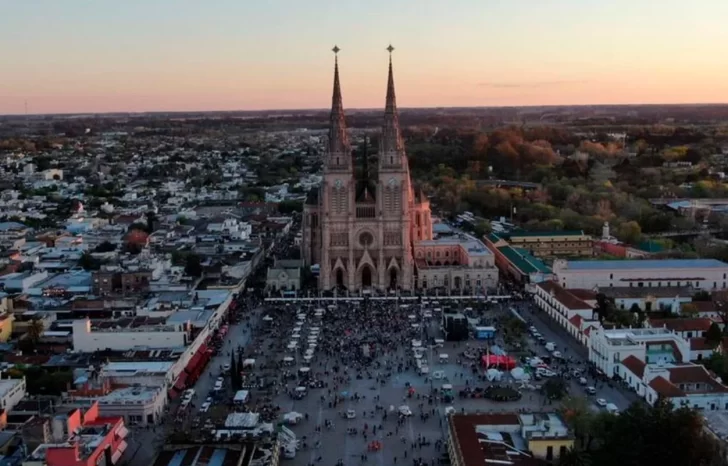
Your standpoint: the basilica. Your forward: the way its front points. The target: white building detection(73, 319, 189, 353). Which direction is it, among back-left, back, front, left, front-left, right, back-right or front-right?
front-right

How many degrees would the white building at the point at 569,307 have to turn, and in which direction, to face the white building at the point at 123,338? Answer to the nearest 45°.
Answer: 0° — it already faces it

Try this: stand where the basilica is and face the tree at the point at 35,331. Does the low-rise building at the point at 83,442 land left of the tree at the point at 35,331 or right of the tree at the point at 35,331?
left

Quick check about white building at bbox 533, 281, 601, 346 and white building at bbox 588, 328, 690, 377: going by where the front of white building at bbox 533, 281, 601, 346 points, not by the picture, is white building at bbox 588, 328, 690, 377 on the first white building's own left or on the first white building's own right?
on the first white building's own left

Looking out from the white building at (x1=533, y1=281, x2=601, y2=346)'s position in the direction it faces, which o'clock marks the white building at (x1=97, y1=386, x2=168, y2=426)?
the white building at (x1=97, y1=386, x2=168, y2=426) is roughly at 12 o'clock from the white building at (x1=533, y1=281, x2=601, y2=346).

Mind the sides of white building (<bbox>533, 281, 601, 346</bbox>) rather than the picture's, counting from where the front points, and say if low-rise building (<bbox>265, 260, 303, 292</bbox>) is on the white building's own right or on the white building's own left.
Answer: on the white building's own right

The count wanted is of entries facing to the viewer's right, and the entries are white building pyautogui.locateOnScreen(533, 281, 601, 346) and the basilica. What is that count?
0

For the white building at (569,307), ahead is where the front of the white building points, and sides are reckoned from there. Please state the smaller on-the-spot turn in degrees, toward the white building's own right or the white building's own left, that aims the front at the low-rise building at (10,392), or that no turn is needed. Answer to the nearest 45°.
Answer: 0° — it already faces it

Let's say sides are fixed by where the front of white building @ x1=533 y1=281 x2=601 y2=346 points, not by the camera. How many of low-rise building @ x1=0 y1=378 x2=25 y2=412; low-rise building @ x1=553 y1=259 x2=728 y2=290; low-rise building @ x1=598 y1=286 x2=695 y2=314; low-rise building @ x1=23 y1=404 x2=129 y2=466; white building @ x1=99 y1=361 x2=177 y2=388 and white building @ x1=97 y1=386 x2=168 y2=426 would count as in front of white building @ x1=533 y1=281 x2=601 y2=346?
4

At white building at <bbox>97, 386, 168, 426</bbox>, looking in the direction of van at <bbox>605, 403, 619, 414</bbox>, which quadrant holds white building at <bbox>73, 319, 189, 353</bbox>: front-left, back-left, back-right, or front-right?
back-left

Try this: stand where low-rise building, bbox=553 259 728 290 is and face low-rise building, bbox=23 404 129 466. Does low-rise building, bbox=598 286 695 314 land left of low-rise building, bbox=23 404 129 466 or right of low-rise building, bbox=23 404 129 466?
left

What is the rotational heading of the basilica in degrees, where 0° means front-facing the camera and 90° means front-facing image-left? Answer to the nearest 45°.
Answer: approximately 0°

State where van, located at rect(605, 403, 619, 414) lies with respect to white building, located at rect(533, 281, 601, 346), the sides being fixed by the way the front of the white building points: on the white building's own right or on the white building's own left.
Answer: on the white building's own left

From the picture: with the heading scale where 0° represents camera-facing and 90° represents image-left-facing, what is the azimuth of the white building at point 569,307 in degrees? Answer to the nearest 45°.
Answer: approximately 45°
